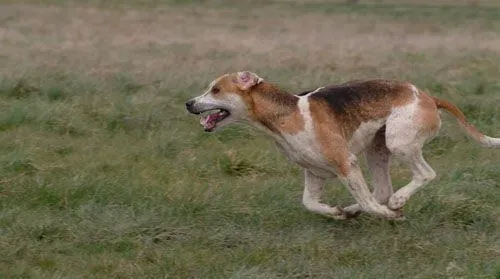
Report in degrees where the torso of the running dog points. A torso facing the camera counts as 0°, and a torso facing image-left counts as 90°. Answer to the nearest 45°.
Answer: approximately 90°
